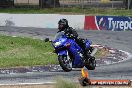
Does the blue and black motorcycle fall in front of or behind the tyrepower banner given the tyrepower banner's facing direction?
in front

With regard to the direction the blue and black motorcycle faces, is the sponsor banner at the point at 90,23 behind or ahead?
behind

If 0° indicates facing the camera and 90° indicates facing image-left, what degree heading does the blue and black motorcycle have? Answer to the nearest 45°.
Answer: approximately 45°

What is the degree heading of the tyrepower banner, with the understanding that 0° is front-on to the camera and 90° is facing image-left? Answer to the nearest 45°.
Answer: approximately 0°

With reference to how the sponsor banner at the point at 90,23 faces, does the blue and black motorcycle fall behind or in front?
in front

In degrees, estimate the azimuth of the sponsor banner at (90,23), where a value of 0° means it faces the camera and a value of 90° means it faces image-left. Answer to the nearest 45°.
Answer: approximately 0°

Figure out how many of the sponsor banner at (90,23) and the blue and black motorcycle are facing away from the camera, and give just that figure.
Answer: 0

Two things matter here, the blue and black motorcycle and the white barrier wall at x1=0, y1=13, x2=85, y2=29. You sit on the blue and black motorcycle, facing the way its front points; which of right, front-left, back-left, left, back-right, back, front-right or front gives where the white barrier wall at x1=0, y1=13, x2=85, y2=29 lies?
back-right

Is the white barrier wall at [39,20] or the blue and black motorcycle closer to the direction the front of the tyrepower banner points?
the blue and black motorcycle
